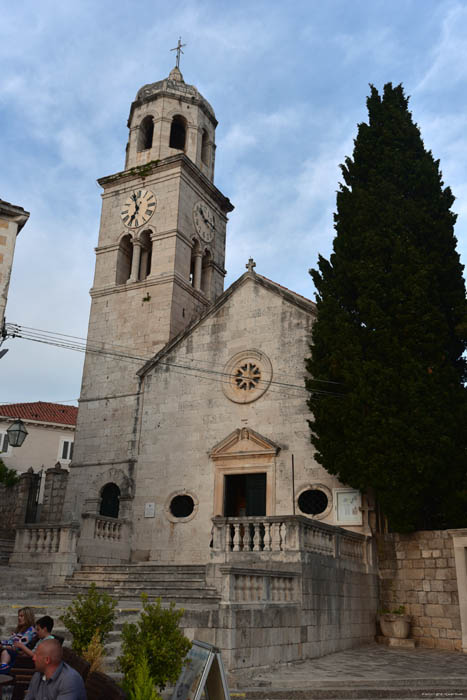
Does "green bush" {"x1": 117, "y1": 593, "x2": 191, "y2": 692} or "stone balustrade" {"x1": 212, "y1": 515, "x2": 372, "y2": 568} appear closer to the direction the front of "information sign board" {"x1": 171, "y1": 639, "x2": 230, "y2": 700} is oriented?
the green bush

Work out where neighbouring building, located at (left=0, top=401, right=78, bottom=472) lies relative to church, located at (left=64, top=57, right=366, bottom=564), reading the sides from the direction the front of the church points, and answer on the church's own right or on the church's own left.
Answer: on the church's own right

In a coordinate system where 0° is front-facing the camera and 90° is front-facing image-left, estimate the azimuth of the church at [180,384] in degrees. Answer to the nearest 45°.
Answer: approximately 45°

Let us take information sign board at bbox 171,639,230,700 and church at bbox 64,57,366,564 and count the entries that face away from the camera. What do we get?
0

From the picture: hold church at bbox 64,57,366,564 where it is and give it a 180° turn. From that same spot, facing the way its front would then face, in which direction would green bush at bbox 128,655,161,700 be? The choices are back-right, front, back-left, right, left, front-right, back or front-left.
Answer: back-right

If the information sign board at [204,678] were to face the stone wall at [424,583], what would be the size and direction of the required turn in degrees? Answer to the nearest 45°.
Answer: approximately 180°

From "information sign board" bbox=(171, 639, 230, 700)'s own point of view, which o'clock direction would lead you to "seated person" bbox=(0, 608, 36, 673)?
The seated person is roughly at 2 o'clock from the information sign board.

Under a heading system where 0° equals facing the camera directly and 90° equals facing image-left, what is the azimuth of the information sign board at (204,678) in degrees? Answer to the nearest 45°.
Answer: approximately 45°

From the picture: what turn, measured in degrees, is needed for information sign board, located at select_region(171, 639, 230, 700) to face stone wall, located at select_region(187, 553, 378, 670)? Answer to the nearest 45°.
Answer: approximately 135° to its right

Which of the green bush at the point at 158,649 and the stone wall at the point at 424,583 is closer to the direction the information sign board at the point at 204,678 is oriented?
the green bush

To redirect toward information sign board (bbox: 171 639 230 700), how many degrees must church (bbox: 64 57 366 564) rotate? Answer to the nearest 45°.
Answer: approximately 45° to its left

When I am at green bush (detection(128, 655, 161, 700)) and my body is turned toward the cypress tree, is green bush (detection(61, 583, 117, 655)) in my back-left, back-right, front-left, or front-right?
front-left

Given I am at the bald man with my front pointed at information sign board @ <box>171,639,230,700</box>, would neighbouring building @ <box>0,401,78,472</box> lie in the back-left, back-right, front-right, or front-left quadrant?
front-left
